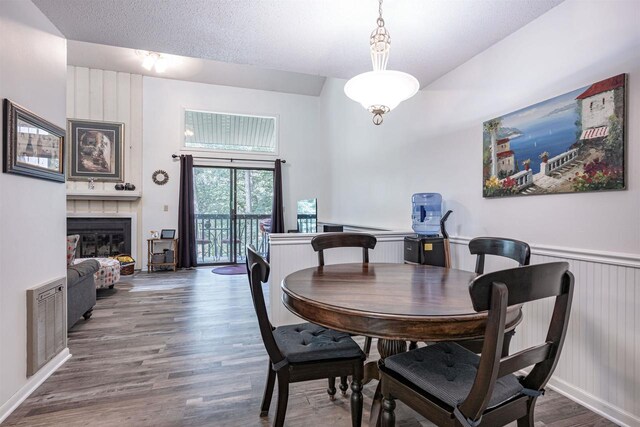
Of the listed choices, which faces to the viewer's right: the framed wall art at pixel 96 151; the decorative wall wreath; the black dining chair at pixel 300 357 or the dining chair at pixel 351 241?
the black dining chair

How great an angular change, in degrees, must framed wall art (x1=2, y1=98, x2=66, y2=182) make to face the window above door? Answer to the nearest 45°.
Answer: approximately 90° to its left

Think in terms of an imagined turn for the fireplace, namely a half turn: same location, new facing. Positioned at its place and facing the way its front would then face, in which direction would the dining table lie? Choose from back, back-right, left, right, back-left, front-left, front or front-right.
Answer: back

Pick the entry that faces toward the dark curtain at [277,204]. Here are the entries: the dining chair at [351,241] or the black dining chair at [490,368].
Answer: the black dining chair

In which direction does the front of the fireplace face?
toward the camera

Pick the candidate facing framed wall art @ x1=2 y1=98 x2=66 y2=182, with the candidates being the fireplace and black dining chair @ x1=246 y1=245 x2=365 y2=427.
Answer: the fireplace

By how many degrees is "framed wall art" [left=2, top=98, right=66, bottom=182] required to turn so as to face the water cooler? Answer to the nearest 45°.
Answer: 0° — it already faces it

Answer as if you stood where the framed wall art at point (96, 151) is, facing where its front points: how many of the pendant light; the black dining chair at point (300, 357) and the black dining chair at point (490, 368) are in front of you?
3

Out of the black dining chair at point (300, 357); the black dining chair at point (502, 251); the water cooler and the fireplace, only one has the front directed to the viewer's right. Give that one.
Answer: the black dining chair at point (300, 357)

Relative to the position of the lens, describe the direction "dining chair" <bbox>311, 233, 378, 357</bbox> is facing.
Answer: facing the viewer

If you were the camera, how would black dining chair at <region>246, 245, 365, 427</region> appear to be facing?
facing to the right of the viewer

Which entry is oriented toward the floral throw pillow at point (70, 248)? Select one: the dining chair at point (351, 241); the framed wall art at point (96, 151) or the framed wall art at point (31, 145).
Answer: the framed wall art at point (96, 151)

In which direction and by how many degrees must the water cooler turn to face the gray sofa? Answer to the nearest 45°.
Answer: approximately 45° to its right

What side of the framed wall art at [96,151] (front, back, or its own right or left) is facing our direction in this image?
front

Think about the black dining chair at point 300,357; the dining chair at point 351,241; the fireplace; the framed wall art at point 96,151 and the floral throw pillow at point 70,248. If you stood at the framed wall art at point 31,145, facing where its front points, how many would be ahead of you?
2

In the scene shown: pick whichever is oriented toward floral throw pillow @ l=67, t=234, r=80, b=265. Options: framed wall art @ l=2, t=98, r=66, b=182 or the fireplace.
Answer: the fireplace

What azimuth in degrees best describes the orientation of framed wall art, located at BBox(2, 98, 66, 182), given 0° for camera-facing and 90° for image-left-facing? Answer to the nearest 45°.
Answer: approximately 315°
